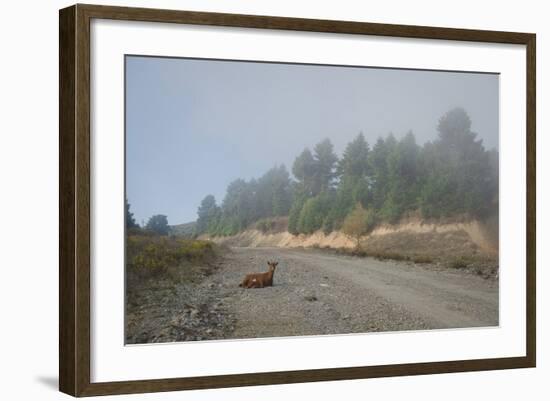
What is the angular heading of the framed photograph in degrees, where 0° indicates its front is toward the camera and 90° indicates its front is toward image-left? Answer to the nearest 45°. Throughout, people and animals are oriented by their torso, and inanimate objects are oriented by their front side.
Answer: approximately 315°
